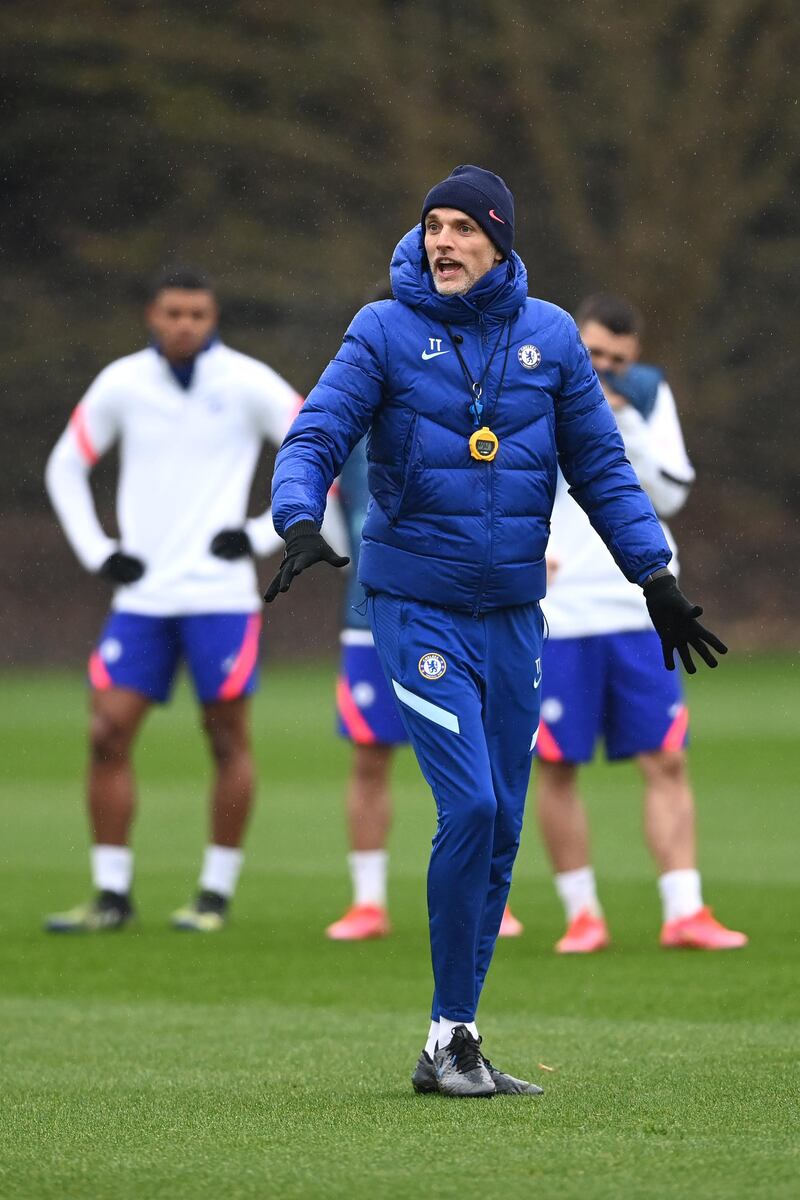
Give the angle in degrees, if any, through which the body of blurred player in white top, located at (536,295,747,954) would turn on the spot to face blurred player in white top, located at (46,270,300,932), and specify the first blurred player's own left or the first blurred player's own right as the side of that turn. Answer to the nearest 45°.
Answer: approximately 90° to the first blurred player's own right

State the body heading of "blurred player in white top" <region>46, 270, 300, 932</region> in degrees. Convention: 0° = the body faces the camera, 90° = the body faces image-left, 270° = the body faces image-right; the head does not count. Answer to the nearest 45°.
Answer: approximately 0°

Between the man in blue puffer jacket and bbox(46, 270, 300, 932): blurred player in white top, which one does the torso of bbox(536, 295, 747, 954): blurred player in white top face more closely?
the man in blue puffer jacket

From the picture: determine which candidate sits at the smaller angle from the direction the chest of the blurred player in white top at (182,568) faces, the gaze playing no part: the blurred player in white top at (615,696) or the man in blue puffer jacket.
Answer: the man in blue puffer jacket

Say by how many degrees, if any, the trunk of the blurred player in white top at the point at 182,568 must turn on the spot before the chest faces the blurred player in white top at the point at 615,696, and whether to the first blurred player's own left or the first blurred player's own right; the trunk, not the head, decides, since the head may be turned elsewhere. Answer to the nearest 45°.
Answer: approximately 45° to the first blurred player's own left

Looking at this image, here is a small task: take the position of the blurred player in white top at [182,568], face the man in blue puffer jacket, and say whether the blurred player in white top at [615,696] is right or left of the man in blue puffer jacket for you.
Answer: left

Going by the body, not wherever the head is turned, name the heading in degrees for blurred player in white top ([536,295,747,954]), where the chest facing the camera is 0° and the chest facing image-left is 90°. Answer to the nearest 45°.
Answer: approximately 0°

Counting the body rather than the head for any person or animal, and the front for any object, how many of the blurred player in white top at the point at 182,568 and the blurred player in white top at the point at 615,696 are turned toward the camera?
2

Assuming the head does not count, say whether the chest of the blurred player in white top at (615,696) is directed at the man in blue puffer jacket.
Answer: yes

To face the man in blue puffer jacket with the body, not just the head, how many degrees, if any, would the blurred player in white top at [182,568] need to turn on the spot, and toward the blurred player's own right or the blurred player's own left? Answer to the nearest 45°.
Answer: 0° — they already face them
